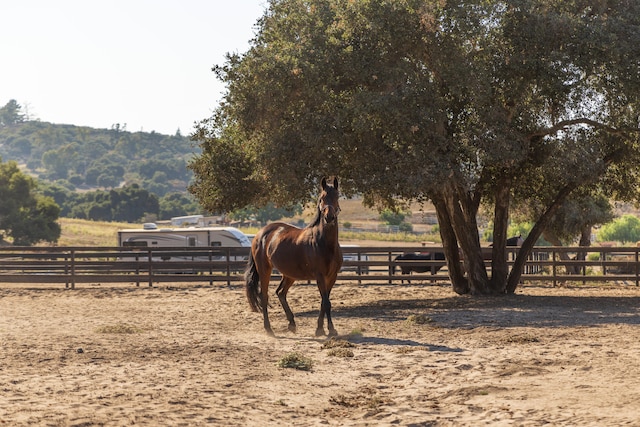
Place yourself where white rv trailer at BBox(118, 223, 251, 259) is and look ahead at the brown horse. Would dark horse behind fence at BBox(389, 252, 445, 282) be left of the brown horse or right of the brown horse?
left

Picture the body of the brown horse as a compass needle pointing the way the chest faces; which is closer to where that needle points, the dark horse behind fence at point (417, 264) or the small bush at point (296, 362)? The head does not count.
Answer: the small bush

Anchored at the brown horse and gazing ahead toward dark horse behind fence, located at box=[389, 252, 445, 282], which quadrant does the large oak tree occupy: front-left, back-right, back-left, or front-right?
front-right

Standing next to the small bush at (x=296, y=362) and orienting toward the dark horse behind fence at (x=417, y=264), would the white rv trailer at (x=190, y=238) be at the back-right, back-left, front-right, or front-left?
front-left

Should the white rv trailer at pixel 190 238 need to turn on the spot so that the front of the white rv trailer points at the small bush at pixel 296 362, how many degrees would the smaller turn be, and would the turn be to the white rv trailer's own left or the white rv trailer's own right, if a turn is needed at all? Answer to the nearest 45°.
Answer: approximately 90° to the white rv trailer's own right

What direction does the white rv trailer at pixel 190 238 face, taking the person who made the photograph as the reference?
facing to the right of the viewer

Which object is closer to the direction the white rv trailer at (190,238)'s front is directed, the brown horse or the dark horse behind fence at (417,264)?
the dark horse behind fence

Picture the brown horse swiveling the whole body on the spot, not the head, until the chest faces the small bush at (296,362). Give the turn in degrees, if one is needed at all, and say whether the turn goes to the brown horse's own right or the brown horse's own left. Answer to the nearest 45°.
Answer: approximately 45° to the brown horse's own right

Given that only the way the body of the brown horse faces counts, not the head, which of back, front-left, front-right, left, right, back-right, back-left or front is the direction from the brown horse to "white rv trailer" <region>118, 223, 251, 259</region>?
back-left

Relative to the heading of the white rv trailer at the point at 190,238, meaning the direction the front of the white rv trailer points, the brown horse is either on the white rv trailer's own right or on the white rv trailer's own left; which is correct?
on the white rv trailer's own right

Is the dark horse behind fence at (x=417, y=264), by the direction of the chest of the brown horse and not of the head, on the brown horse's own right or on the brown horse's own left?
on the brown horse's own left

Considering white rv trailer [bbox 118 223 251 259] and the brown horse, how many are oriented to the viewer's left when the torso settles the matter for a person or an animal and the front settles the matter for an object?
0

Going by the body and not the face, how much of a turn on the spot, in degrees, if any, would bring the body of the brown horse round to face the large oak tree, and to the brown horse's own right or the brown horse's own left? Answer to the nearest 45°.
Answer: approximately 90° to the brown horse's own left
